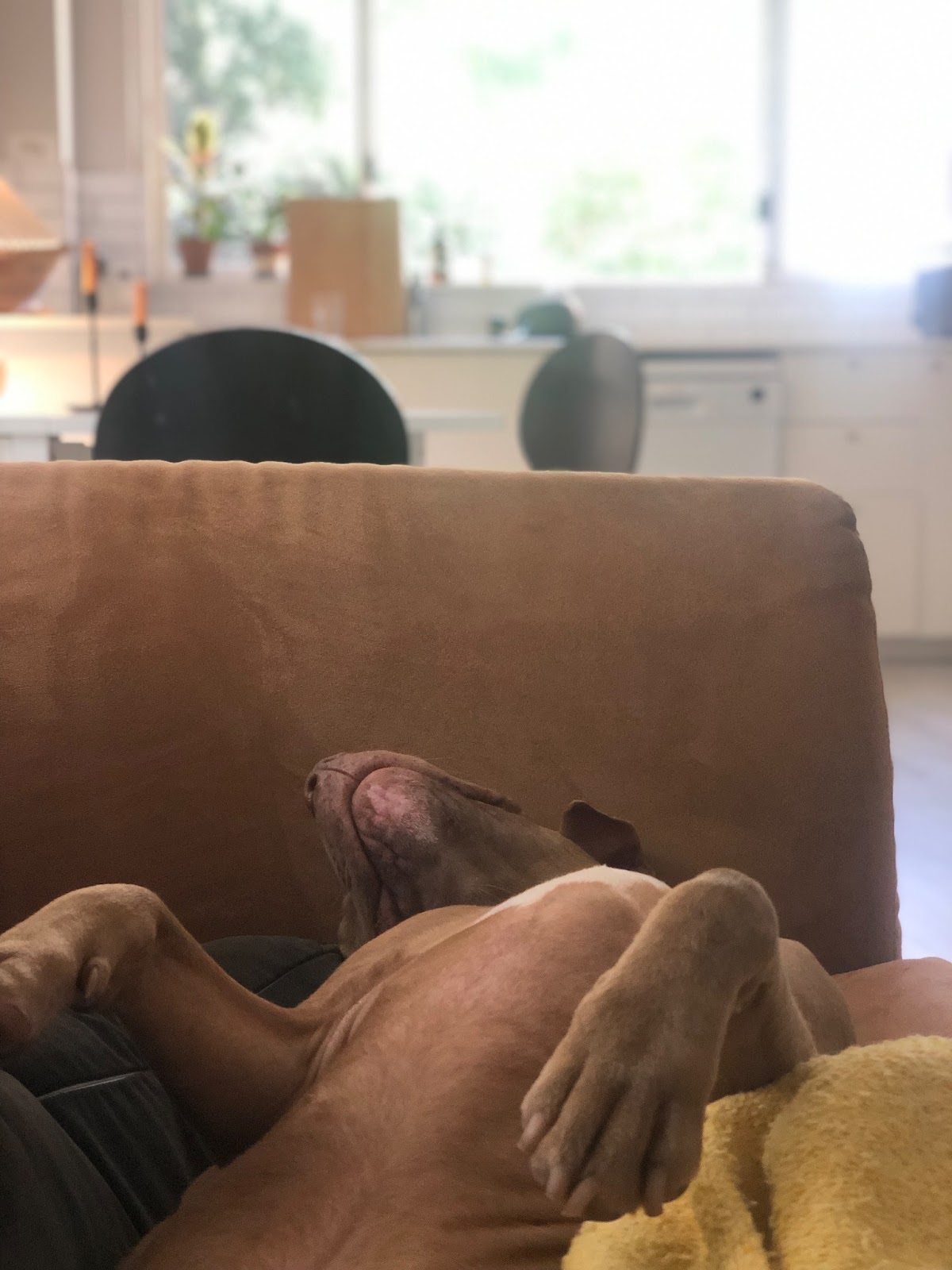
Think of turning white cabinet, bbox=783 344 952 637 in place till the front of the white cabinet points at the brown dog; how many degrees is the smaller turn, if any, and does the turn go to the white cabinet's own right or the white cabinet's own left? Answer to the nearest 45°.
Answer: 0° — it already faces it

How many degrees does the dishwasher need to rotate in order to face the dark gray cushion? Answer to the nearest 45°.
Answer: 0° — it already faces it

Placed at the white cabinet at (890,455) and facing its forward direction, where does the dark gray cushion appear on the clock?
The dark gray cushion is roughly at 12 o'clock from the white cabinet.

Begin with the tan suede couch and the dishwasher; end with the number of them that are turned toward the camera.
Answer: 2

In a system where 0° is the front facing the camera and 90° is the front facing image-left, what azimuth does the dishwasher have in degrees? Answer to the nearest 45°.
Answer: approximately 0°

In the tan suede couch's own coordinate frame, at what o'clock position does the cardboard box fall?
The cardboard box is roughly at 6 o'clock from the tan suede couch.

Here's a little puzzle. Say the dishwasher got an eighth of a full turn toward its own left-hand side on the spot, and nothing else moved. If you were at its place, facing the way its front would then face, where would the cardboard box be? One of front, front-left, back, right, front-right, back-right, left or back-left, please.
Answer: back-right
